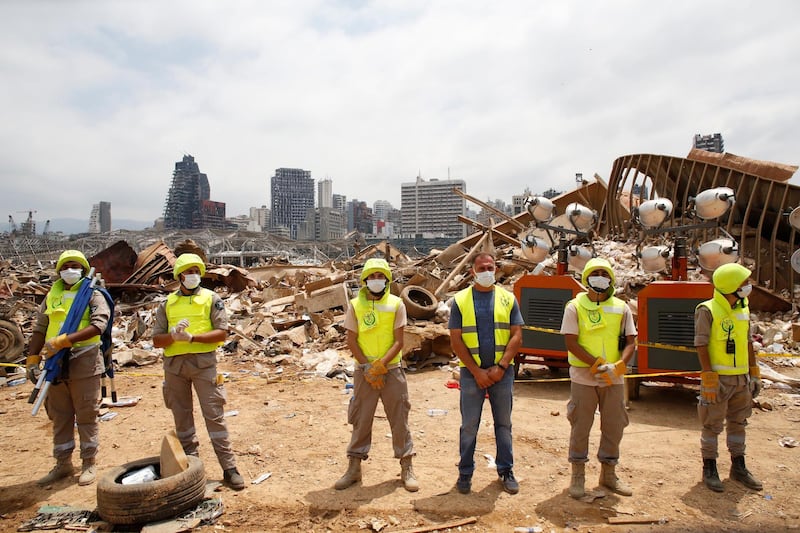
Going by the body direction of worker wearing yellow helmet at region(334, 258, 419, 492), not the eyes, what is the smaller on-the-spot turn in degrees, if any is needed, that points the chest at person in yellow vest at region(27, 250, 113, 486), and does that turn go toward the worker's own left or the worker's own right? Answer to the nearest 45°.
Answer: approximately 90° to the worker's own right

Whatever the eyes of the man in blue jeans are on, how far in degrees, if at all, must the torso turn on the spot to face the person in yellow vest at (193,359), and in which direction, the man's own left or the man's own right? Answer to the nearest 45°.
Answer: approximately 90° to the man's own right

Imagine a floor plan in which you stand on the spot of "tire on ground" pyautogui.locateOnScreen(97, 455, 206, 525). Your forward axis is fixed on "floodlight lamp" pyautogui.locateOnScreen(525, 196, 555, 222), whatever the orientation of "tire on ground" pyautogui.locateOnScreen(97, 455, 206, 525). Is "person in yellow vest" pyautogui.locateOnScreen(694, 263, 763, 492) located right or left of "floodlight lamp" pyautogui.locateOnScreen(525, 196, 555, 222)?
right

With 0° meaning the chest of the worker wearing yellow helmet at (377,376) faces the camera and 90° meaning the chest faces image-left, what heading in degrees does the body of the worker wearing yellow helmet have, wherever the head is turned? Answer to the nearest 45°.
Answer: approximately 0°

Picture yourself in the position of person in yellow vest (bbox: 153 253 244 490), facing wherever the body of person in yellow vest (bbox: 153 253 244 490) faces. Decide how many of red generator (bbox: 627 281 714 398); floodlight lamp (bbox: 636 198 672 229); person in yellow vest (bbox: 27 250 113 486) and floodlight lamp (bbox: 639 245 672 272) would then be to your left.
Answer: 3
